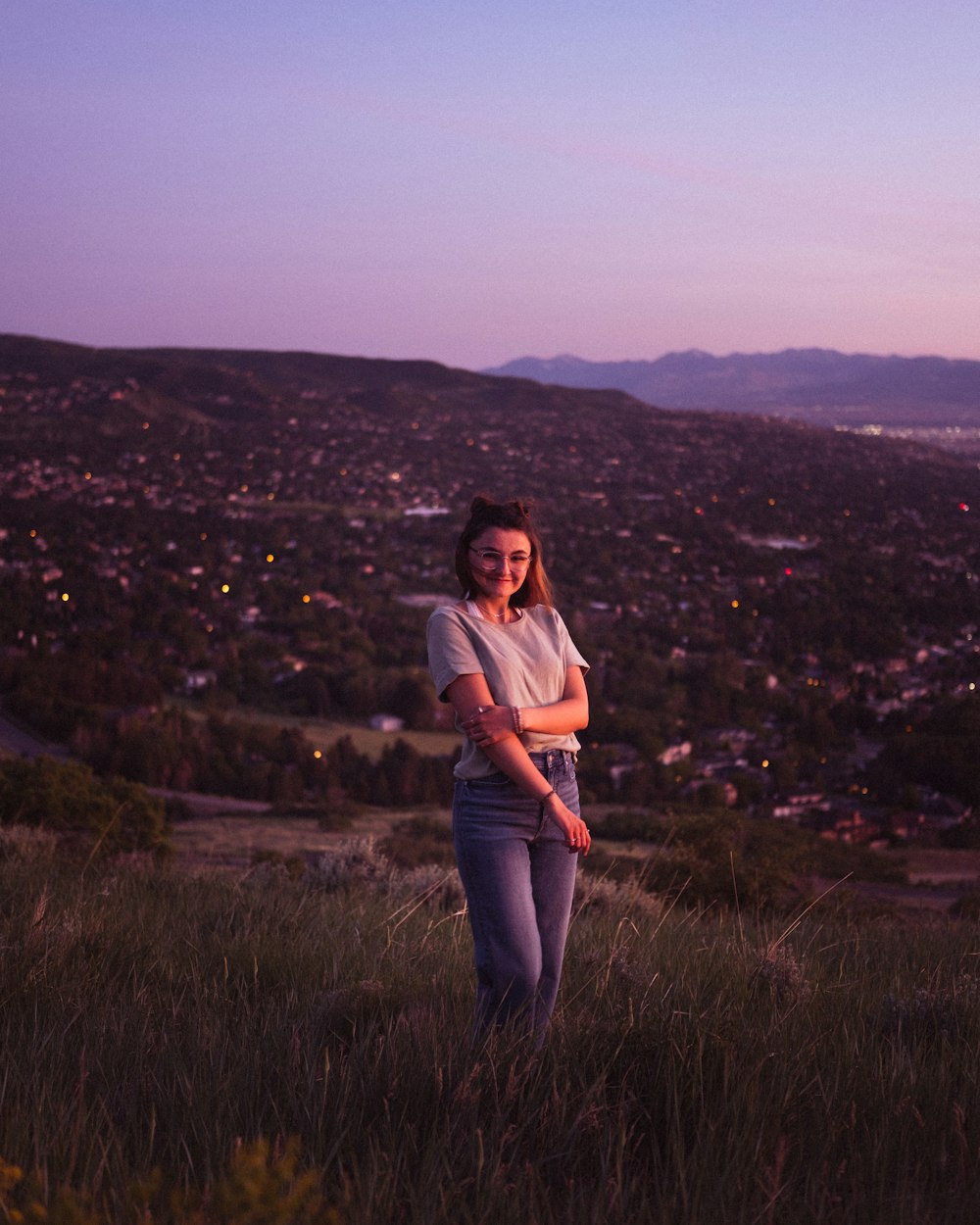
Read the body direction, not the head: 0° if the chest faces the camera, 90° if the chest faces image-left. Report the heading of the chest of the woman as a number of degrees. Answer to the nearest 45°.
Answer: approximately 315°

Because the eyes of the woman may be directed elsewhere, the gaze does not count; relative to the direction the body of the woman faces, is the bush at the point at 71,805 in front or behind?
behind
